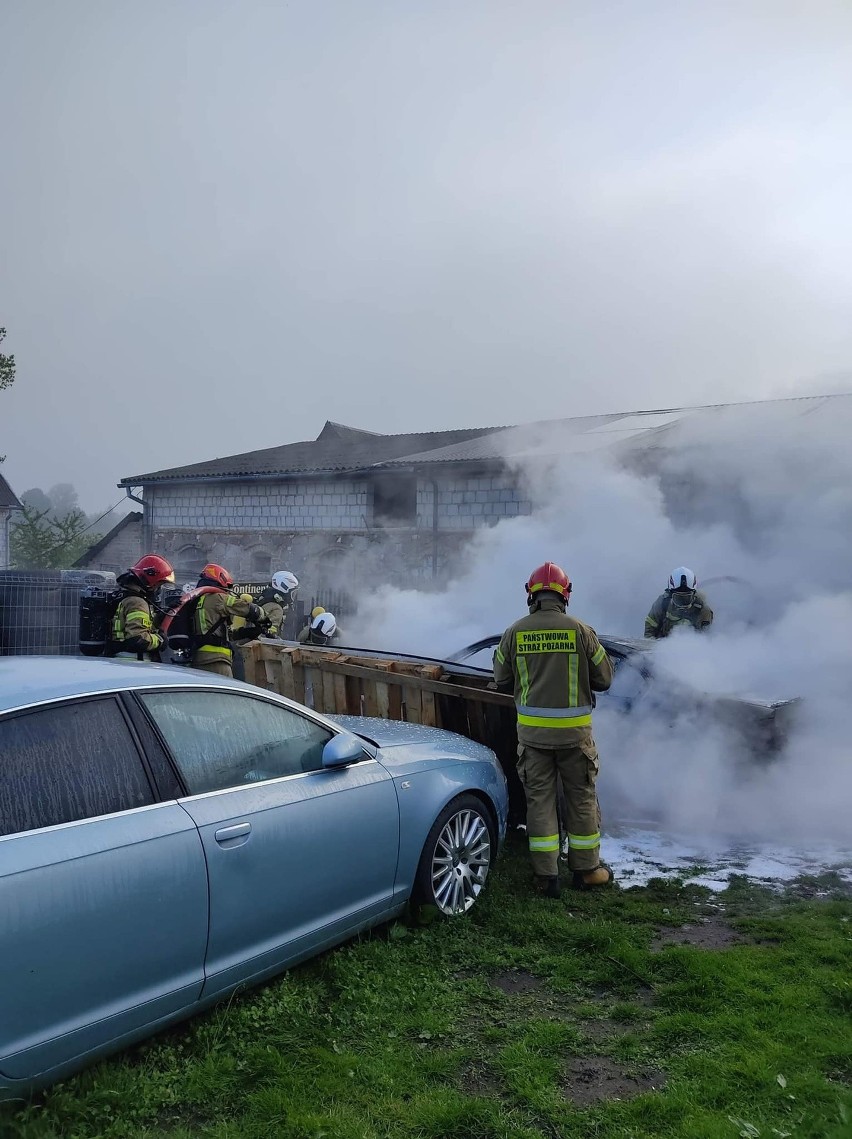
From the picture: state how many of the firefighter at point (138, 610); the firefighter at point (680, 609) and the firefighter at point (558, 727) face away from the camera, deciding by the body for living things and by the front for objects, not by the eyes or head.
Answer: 1

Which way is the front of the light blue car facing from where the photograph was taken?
facing away from the viewer and to the right of the viewer

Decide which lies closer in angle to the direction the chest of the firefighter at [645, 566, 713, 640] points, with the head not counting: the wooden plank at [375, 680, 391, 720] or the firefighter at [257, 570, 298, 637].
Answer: the wooden plank

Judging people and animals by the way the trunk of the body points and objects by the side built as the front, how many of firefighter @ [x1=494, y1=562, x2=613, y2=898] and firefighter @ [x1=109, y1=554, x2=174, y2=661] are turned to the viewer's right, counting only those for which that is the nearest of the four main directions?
1

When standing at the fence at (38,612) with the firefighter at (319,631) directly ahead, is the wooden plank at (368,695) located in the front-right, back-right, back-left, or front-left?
front-right

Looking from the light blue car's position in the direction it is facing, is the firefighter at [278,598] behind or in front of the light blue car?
in front

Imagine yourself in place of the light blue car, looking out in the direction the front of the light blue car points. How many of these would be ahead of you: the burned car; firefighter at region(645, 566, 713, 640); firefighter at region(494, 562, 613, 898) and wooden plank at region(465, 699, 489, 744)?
4

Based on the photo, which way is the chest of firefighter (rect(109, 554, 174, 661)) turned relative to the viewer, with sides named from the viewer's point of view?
facing to the right of the viewer

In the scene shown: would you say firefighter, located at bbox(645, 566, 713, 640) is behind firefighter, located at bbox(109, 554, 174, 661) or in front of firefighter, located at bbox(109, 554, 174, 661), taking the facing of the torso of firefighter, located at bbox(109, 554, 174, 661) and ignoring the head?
in front

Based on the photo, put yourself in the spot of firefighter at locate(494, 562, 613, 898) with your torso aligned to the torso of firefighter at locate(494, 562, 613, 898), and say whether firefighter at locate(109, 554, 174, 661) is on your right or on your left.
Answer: on your left

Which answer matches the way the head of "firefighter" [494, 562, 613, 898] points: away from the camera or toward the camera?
away from the camera

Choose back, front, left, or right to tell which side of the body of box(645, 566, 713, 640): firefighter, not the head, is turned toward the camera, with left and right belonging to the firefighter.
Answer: front

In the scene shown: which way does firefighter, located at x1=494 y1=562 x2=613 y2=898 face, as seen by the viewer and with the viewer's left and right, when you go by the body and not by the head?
facing away from the viewer

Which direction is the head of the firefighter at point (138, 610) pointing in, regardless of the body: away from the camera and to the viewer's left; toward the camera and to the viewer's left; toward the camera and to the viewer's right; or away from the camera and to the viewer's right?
away from the camera and to the viewer's right

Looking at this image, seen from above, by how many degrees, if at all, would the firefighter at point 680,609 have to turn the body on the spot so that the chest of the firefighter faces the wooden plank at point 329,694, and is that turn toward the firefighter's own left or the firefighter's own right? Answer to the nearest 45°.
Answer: approximately 45° to the firefighter's own right

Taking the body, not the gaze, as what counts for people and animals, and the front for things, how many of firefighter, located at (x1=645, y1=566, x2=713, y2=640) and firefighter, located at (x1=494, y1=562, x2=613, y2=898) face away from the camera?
1

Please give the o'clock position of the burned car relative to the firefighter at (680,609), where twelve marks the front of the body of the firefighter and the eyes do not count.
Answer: The burned car is roughly at 12 o'clock from the firefighter.

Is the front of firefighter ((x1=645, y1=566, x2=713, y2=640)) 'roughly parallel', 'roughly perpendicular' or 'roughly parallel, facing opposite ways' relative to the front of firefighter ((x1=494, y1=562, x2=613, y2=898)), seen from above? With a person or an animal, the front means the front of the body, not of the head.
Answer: roughly parallel, facing opposite ways

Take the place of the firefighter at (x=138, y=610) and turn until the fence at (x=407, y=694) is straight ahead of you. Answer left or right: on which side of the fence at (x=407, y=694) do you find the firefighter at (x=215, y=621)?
left
